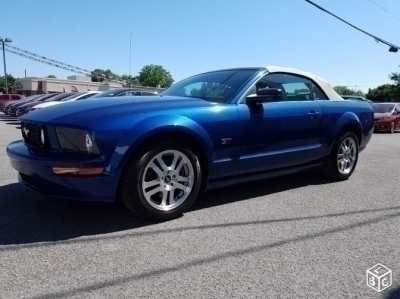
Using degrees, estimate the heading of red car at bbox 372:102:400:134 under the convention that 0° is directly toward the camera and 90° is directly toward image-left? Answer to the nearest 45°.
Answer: approximately 45°

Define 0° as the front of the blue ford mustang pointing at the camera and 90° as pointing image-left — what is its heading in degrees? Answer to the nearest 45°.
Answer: approximately 45°

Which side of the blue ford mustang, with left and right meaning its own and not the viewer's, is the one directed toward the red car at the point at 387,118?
back

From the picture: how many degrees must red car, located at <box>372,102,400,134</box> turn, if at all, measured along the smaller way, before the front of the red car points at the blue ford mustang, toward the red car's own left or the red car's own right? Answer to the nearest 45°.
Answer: approximately 45° to the red car's own left
